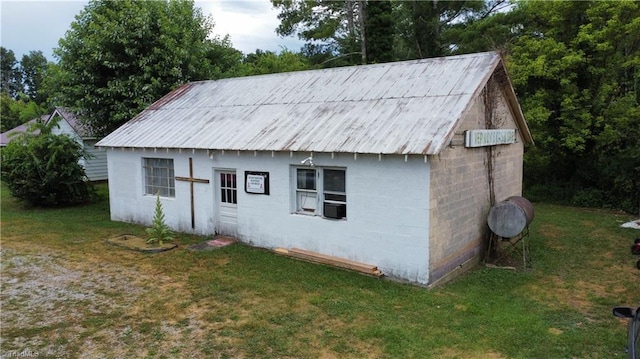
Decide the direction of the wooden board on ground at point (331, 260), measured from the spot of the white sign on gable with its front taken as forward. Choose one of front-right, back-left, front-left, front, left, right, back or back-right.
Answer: right

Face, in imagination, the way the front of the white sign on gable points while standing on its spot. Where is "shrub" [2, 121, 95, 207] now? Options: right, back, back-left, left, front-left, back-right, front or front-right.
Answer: back-right

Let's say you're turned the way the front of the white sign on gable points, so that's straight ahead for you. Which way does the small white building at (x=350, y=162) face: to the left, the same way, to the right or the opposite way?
to the right

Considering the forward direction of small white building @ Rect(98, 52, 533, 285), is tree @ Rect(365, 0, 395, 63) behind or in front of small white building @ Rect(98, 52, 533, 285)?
behind

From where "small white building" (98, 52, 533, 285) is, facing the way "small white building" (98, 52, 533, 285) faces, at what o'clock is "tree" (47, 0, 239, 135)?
The tree is roughly at 3 o'clock from the small white building.

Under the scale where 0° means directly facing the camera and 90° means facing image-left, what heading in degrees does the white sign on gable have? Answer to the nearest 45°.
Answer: approximately 315°

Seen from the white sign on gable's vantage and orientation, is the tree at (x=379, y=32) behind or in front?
behind

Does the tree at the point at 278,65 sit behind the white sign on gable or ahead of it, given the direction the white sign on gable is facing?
behind

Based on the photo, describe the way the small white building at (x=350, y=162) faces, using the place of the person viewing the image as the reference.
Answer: facing the viewer and to the left of the viewer

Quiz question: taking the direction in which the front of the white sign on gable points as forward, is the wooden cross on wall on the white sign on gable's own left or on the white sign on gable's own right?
on the white sign on gable's own right
